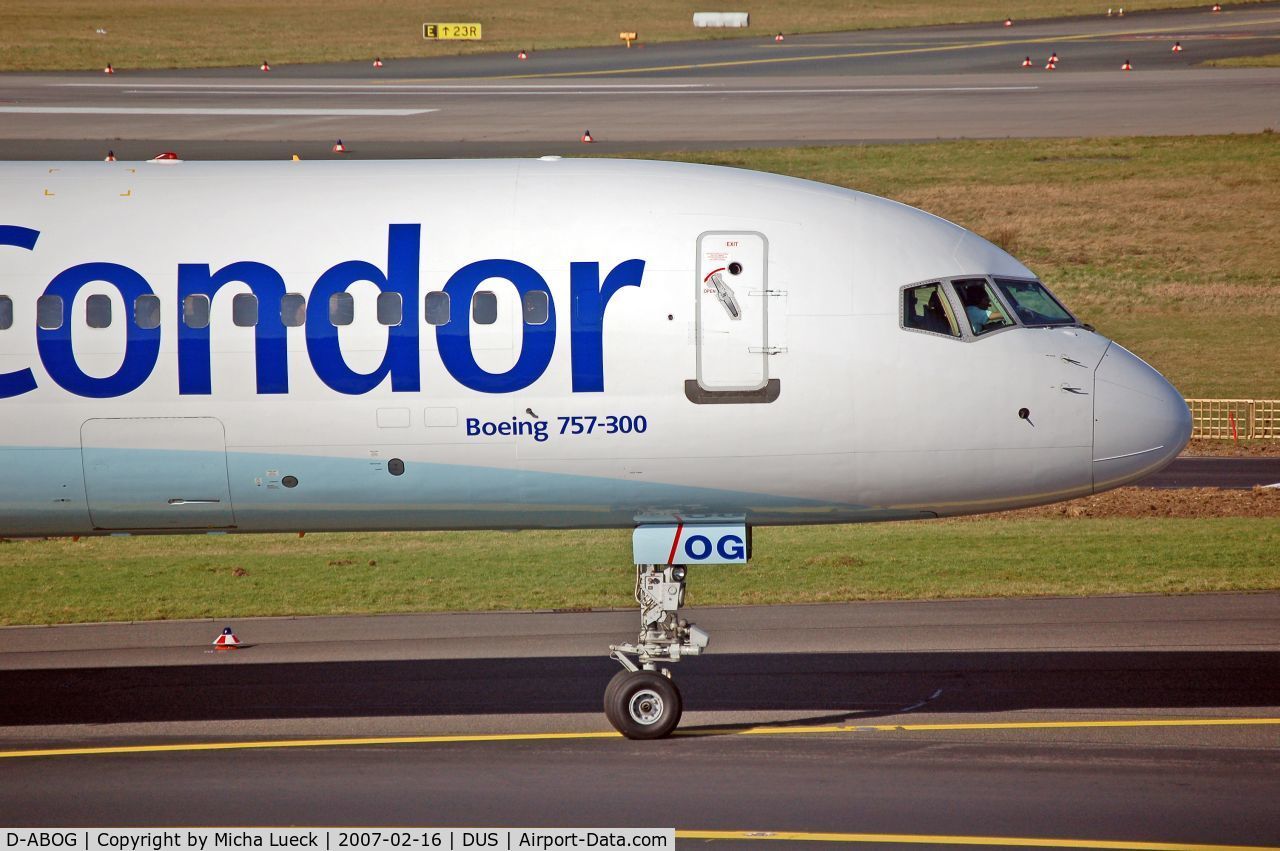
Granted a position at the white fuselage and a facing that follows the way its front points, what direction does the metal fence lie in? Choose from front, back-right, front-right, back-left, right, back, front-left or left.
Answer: front-left

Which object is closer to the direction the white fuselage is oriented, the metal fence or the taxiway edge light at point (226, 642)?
the metal fence

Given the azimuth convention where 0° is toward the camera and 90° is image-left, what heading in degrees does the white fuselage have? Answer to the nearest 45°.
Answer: approximately 270°
